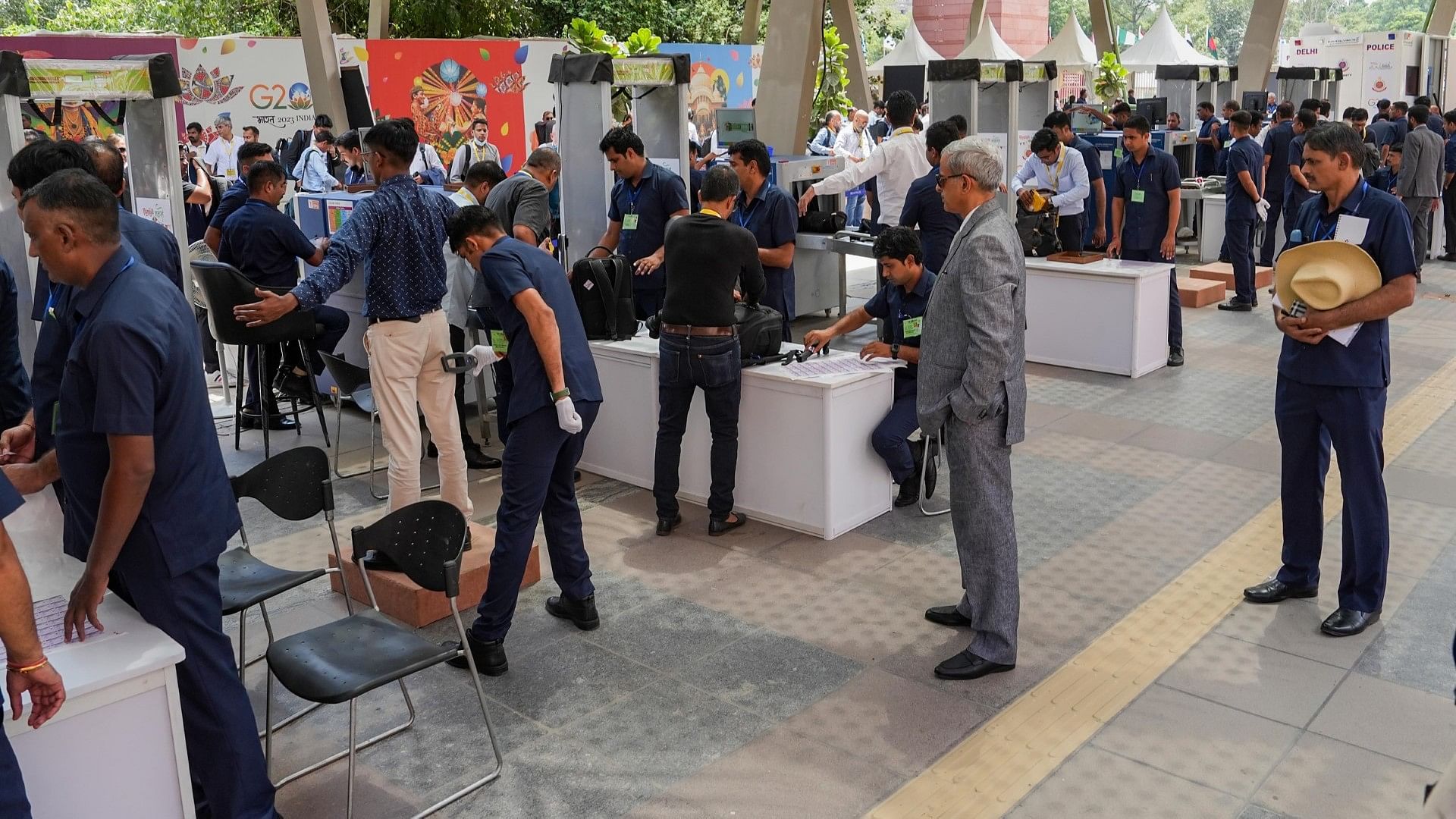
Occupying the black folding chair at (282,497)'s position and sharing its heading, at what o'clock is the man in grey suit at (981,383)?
The man in grey suit is roughly at 8 o'clock from the black folding chair.

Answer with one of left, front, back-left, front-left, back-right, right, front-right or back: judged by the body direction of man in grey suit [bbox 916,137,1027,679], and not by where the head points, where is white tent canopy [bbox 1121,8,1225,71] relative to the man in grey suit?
right

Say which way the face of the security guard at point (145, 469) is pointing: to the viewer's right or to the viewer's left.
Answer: to the viewer's left

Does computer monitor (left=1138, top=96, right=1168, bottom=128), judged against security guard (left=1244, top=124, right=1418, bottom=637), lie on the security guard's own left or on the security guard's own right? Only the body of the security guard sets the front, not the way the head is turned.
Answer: on the security guard's own right

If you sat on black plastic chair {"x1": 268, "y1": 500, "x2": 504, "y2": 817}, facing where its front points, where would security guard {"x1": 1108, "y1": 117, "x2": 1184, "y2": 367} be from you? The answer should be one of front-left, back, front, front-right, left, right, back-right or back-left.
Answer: back

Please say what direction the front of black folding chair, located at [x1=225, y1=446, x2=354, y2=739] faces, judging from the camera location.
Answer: facing the viewer and to the left of the viewer

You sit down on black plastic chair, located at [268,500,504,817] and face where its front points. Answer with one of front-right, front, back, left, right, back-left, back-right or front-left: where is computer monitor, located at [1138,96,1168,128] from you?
back

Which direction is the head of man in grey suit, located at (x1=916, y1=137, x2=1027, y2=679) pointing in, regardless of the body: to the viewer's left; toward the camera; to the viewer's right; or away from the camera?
to the viewer's left

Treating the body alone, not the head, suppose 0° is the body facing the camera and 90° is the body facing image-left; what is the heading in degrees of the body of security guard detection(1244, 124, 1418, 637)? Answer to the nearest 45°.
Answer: approximately 45°

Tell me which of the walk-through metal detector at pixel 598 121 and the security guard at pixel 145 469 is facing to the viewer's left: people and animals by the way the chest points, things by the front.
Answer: the security guard

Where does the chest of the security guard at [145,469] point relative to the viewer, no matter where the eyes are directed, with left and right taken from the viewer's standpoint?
facing to the left of the viewer

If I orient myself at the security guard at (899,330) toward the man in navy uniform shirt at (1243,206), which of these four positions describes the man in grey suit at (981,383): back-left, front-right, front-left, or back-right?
back-right

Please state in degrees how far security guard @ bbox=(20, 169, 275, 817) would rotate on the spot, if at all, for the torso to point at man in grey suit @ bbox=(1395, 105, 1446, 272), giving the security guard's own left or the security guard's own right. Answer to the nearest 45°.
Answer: approximately 135° to the security guard's own right

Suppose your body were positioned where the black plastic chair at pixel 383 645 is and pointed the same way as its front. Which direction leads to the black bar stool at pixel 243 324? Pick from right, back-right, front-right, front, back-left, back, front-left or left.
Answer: back-right

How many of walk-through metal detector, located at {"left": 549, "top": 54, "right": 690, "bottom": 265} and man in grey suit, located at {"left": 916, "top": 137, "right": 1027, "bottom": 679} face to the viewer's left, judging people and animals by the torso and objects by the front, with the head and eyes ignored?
1

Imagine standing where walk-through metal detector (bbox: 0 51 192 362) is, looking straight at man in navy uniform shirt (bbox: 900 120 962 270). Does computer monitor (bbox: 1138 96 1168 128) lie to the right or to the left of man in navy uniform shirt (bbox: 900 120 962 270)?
left
